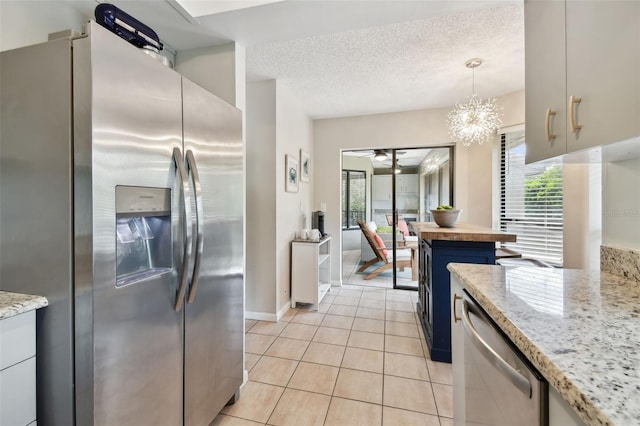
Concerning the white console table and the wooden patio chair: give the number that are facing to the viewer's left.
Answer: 0

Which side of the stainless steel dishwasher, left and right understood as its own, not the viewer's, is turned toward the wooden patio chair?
right

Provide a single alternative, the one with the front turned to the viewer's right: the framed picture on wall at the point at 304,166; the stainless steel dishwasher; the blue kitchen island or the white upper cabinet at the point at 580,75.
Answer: the framed picture on wall

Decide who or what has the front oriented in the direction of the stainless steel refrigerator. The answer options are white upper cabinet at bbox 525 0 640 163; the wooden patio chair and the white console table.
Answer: the white upper cabinet

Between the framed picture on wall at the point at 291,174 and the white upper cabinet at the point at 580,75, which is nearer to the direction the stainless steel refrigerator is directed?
the white upper cabinet

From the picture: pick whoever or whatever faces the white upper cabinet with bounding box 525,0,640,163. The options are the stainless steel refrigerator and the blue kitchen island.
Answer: the stainless steel refrigerator

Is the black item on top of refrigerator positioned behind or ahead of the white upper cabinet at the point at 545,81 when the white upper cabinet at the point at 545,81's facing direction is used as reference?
ahead

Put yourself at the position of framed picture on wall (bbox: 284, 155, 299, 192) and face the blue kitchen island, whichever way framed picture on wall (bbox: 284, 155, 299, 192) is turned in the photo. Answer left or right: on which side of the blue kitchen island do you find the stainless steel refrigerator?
right

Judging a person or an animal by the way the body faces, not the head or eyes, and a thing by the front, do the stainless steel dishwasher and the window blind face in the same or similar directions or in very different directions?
same or similar directions

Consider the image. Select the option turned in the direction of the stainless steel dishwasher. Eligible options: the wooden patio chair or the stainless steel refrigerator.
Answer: the stainless steel refrigerator

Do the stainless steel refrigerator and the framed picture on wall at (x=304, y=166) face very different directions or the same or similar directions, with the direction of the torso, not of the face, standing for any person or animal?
same or similar directions

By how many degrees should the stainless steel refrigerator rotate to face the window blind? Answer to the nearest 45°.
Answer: approximately 45° to its left

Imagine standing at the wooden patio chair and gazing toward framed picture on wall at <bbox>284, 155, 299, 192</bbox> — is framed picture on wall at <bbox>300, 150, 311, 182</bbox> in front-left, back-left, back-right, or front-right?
front-right

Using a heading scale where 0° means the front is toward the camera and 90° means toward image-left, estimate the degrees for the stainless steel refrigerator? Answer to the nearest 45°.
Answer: approximately 315°
